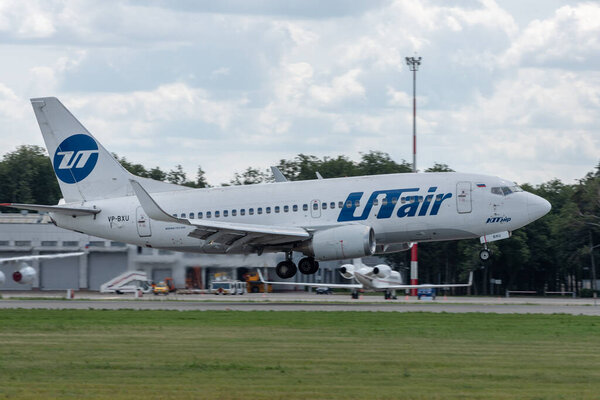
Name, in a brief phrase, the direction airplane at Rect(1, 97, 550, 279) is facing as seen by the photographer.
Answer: facing to the right of the viewer
